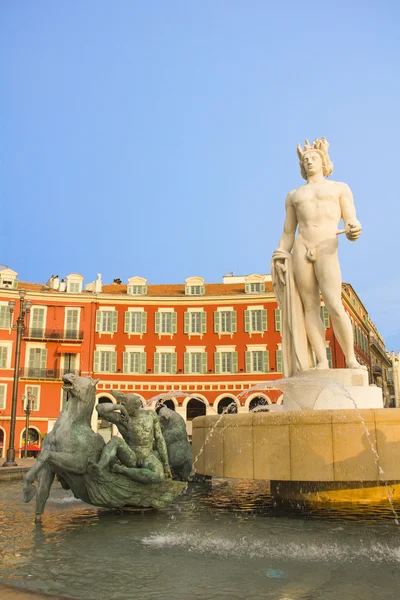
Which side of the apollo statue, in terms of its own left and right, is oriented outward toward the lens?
front
